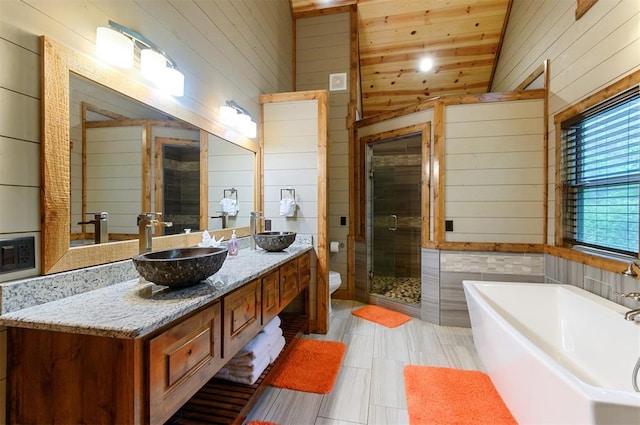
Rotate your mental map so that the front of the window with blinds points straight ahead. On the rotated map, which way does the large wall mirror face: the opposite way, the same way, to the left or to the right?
the opposite way

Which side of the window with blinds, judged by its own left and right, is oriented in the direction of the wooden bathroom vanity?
front

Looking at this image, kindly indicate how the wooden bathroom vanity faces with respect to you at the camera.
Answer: facing the viewer and to the right of the viewer

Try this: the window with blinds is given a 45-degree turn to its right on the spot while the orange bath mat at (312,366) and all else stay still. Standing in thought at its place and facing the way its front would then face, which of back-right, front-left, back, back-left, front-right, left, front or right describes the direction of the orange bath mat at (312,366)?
front-left

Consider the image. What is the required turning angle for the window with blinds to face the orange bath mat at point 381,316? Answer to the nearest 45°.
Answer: approximately 45° to its right

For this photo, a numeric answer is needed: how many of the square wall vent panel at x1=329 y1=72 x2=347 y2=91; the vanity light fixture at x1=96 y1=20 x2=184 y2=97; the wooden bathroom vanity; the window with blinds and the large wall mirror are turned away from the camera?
0

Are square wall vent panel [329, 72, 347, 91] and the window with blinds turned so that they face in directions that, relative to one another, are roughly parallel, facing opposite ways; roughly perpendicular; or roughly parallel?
roughly perpendicular

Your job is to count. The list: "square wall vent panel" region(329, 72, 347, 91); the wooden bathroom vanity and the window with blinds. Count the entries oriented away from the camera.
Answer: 0

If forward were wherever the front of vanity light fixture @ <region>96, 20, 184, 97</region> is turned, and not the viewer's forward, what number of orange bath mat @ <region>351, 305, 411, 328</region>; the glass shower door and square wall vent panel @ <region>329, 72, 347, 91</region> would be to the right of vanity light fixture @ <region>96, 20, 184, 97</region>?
0

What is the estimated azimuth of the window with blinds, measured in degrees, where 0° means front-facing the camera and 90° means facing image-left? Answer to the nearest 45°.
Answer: approximately 45°

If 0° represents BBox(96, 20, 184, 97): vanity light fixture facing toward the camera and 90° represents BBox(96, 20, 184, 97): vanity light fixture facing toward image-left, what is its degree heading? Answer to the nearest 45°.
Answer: approximately 315°

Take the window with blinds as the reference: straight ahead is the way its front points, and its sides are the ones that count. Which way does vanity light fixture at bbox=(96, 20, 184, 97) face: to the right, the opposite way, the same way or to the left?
the opposite way

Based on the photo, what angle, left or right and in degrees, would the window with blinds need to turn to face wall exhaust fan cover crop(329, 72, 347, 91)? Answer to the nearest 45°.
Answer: approximately 45° to its right

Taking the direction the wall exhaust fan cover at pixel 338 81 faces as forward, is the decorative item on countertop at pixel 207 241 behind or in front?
in front

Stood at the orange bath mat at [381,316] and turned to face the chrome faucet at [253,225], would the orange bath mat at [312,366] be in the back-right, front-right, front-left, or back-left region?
front-left

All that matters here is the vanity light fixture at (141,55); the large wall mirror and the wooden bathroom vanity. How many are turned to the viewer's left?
0

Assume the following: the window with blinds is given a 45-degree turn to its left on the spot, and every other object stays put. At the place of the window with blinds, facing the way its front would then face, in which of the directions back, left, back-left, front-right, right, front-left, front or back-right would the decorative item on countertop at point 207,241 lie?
front-right

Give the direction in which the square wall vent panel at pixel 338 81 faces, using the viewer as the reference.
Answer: facing the viewer
